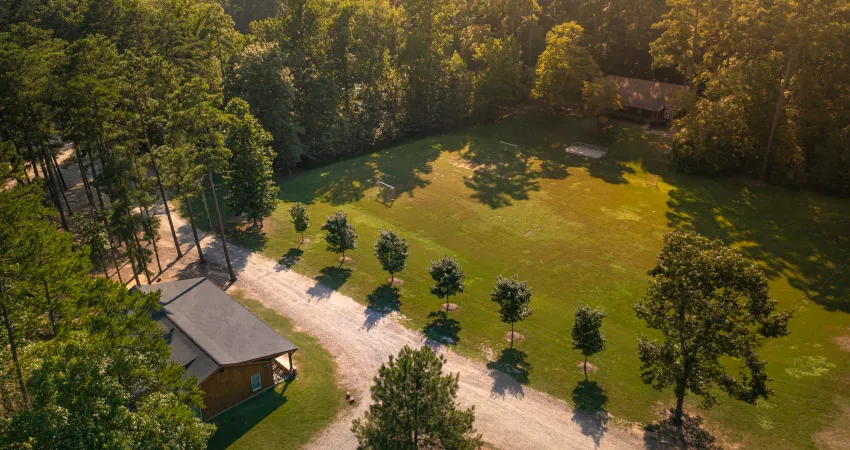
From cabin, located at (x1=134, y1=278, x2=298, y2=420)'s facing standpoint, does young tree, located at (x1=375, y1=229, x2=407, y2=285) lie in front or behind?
in front

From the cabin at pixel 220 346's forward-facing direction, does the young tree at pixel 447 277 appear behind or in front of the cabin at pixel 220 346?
in front

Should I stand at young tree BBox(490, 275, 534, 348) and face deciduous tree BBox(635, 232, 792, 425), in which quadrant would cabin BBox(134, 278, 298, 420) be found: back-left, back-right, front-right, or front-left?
back-right

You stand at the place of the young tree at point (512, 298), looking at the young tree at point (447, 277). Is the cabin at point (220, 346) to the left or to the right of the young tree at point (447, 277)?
left

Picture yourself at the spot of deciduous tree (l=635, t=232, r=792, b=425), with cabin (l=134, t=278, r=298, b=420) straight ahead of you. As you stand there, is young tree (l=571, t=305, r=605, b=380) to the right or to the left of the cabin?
right
